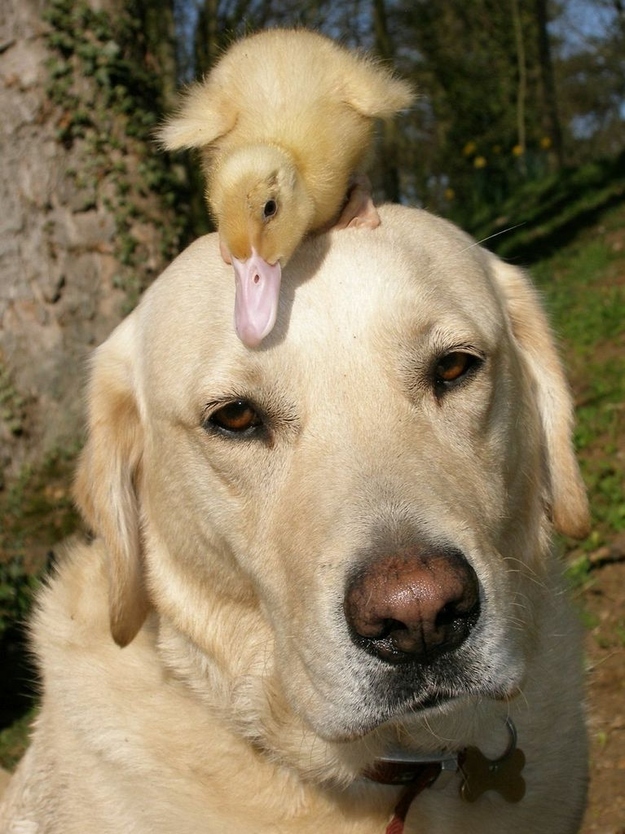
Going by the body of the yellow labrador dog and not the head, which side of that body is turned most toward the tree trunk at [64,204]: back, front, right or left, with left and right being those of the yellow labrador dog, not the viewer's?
back

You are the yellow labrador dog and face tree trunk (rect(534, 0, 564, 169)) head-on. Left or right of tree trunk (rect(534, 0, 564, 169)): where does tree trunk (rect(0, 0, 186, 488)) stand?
left

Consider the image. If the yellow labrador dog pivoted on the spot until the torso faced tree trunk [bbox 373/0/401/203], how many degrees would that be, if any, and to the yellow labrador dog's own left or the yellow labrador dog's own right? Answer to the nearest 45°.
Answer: approximately 135° to the yellow labrador dog's own left

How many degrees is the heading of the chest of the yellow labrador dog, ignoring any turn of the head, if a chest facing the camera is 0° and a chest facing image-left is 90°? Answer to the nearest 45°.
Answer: approximately 315°

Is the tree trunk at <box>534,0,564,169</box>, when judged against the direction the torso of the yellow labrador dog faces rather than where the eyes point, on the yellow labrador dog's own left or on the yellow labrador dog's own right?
on the yellow labrador dog's own left
